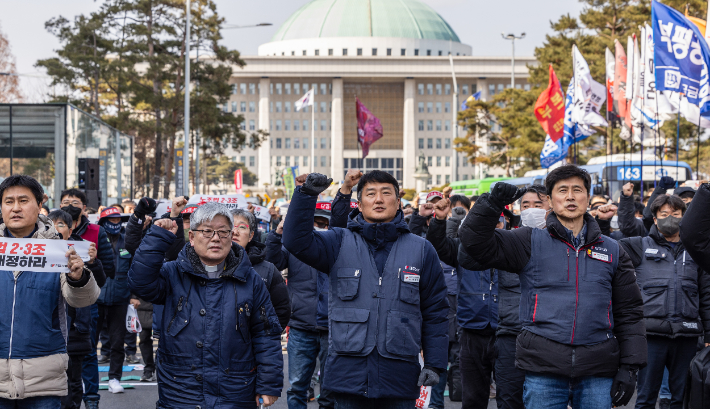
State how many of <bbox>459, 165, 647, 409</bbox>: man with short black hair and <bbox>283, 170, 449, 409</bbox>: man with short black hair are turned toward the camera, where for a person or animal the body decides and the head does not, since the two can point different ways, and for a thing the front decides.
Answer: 2

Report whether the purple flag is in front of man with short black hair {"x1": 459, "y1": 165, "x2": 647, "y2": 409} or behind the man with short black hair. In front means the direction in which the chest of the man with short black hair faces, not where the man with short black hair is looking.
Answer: behind

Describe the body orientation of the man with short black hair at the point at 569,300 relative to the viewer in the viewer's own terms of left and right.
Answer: facing the viewer

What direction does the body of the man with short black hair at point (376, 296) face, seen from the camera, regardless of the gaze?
toward the camera

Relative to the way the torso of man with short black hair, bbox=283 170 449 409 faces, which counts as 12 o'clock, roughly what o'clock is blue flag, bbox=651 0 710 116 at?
The blue flag is roughly at 7 o'clock from the man with short black hair.

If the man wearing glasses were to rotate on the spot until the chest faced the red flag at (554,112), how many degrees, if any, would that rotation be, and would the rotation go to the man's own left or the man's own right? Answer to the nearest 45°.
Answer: approximately 135° to the man's own left

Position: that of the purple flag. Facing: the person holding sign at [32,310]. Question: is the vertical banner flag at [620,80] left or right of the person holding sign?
left

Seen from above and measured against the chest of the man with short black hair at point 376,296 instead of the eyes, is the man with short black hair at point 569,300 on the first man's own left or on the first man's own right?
on the first man's own left

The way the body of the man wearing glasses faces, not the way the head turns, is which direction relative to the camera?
toward the camera

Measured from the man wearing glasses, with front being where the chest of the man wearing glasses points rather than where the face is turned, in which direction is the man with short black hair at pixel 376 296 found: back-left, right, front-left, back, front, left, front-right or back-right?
left

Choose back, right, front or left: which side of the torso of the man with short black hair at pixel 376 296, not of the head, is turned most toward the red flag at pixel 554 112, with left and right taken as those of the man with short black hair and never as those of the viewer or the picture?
back

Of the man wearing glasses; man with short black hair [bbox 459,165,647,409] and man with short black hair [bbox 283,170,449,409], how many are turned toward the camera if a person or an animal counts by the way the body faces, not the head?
3

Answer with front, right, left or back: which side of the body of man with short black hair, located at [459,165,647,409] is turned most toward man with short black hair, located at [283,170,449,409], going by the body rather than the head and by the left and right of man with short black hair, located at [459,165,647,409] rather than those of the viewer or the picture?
right
